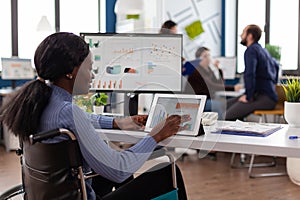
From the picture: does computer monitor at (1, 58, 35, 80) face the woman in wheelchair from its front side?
yes

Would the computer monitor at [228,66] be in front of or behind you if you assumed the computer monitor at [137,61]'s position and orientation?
behind

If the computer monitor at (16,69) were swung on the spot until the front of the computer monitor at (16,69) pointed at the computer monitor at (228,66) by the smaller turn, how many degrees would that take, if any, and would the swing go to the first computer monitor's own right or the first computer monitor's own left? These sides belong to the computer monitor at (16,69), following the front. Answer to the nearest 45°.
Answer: approximately 90° to the first computer monitor's own left

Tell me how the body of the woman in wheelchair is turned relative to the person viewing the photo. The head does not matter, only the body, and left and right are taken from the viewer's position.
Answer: facing away from the viewer and to the right of the viewer

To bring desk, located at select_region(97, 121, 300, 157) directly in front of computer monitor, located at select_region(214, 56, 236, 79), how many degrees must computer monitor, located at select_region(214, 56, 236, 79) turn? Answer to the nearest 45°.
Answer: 0° — it already faces it

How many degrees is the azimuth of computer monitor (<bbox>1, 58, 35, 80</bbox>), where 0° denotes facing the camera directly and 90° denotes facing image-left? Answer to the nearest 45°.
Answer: approximately 0°
